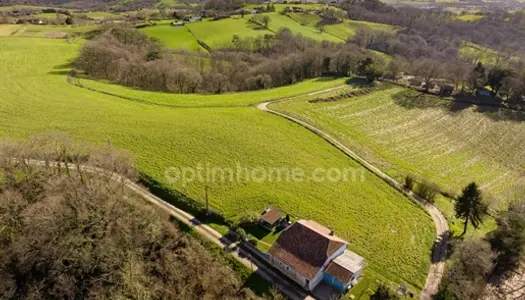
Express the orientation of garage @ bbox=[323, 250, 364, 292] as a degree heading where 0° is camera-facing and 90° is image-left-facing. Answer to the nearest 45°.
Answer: approximately 45°

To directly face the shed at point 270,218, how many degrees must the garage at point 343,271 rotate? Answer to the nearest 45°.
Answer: approximately 90° to its right

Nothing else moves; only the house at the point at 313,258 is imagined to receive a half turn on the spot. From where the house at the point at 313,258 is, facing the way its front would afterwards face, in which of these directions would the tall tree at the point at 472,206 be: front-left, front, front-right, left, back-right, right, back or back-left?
front

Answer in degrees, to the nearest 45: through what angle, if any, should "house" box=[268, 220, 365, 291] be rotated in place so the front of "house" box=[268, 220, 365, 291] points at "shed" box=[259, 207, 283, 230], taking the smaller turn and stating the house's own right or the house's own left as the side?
approximately 90° to the house's own right

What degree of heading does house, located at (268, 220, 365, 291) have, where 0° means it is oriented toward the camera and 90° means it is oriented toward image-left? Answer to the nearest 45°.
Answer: approximately 45°
